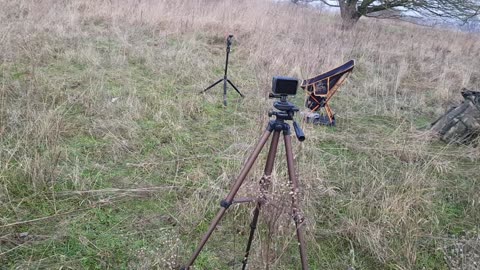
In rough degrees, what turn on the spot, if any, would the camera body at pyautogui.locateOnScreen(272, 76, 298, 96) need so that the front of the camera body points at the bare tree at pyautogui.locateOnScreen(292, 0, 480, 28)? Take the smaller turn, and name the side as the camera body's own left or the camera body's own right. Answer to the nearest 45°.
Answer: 0° — it already faces it

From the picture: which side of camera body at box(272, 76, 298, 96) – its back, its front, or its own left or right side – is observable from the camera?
back
